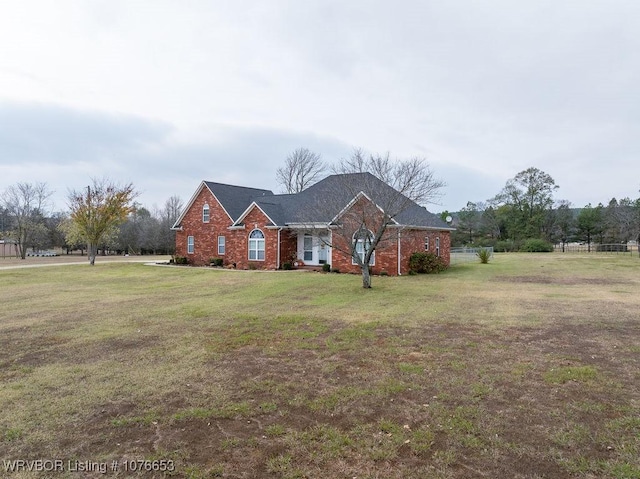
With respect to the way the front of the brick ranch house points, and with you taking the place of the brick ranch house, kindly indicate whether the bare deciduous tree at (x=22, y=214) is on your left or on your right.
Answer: on your right

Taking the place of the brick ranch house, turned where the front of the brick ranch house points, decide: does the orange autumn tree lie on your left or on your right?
on your right

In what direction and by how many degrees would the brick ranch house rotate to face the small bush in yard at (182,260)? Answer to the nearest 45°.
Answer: approximately 90° to its right

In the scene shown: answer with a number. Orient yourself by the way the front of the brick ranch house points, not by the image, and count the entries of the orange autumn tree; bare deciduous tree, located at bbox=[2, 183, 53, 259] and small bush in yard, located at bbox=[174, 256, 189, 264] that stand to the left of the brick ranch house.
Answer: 0
